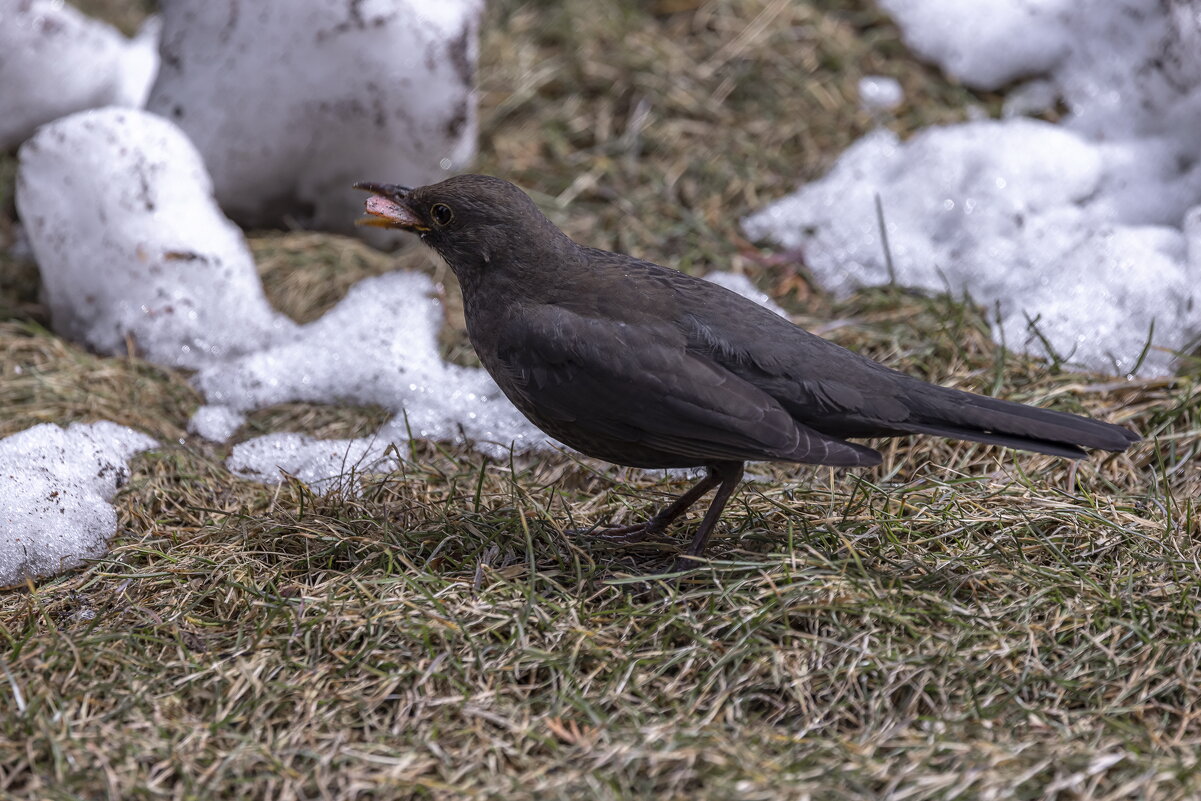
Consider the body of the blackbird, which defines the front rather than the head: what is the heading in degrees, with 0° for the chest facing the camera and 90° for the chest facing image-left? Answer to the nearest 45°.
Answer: approximately 90°
